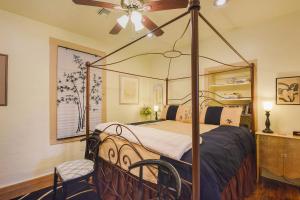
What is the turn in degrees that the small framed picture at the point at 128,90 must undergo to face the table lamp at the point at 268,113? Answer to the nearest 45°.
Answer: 0° — it already faces it

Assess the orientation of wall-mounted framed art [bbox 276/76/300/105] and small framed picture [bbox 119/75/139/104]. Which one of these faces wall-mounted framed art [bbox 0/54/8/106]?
wall-mounted framed art [bbox 276/76/300/105]

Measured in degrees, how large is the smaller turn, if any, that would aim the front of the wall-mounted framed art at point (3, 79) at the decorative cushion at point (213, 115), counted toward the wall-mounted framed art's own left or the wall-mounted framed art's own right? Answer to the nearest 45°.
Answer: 0° — it already faces it

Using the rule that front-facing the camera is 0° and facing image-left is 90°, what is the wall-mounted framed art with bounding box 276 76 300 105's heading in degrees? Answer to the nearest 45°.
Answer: approximately 45°

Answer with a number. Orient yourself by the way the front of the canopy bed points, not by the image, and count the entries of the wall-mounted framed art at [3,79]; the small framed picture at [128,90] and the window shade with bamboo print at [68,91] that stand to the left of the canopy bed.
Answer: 0

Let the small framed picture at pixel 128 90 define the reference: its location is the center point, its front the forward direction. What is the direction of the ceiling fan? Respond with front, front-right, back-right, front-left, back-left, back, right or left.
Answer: front-right

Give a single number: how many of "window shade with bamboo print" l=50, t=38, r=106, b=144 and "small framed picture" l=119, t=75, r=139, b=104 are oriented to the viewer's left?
0

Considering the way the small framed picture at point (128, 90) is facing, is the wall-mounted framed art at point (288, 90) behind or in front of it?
in front

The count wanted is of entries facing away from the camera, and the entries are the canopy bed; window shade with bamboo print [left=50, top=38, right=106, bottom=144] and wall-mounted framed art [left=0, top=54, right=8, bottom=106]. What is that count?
0

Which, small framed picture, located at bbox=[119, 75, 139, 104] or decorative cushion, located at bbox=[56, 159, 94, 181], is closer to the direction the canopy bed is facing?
the decorative cushion

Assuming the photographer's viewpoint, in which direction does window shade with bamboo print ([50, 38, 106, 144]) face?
facing the viewer and to the right of the viewer

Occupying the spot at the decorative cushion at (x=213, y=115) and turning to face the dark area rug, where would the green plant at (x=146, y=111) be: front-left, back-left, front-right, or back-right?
front-right

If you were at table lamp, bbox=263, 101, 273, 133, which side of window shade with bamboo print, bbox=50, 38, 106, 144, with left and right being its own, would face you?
front

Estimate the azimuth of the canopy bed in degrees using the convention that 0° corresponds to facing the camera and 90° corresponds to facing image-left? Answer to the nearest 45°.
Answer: approximately 45°
